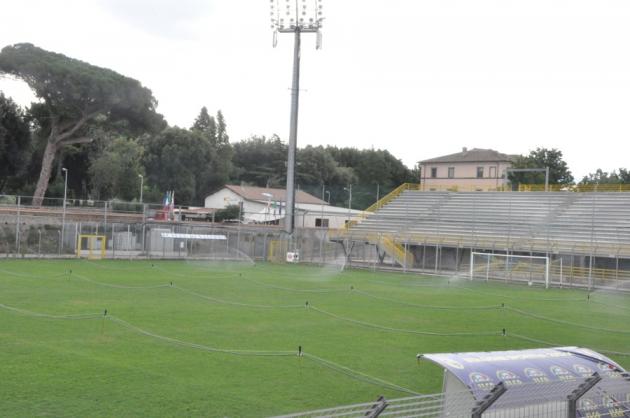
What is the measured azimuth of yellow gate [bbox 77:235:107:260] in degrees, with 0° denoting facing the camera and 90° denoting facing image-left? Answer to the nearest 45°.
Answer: approximately 0°

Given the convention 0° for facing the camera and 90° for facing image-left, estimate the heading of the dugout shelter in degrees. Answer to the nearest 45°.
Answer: approximately 135°
